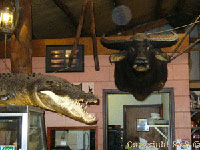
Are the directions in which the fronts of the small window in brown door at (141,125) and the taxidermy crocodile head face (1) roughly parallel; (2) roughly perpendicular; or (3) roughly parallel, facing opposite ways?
roughly perpendicular

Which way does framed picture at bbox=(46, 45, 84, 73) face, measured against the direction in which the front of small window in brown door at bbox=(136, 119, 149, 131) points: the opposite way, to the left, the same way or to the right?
the same way

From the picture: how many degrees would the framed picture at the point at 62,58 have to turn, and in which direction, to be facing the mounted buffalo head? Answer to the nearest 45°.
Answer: approximately 45° to its left

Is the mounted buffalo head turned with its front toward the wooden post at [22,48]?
no

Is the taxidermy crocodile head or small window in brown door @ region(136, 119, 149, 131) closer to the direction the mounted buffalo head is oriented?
the taxidermy crocodile head

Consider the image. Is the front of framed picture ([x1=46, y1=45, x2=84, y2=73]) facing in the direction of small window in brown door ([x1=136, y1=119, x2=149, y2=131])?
no

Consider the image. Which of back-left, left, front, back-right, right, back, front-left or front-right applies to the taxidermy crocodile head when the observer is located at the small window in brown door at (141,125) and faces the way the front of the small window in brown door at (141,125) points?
front

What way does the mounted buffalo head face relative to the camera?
toward the camera

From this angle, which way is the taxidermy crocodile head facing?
to the viewer's right

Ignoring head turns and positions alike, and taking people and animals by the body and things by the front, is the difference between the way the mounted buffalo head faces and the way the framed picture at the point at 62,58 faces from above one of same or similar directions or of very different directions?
same or similar directions

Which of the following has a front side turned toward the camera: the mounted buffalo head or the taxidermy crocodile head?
the mounted buffalo head

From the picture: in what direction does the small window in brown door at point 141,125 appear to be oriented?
toward the camera

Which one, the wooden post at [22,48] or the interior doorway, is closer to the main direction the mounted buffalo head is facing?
the wooden post

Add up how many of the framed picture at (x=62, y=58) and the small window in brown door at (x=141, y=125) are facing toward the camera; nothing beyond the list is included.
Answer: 2

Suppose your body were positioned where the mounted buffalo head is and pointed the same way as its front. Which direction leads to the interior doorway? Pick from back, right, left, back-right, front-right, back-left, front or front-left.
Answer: back

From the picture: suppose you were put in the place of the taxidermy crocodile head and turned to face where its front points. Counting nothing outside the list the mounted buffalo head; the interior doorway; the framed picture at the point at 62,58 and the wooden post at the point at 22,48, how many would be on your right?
0
